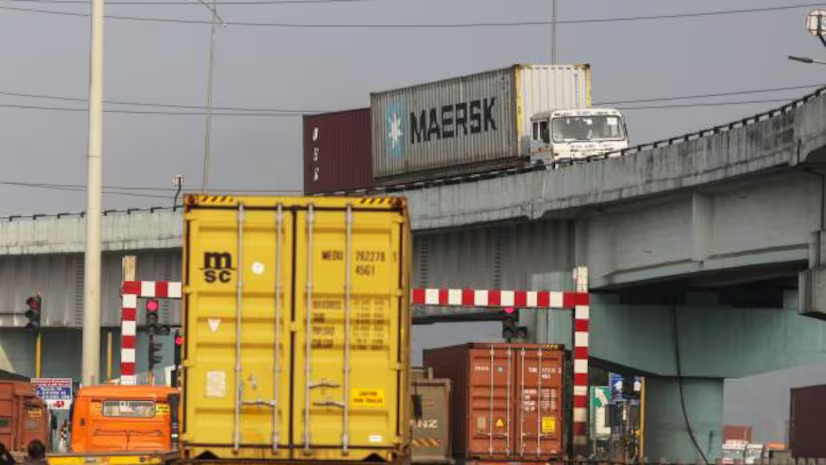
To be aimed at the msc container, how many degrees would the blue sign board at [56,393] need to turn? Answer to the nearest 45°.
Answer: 0° — it already faces it

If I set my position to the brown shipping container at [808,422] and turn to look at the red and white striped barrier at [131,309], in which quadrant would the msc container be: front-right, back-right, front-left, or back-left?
front-left

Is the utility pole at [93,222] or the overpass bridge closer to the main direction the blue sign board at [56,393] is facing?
the utility pole

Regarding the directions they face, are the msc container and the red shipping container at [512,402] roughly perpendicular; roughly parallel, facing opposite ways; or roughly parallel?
roughly parallel

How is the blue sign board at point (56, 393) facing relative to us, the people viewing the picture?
facing the viewer
